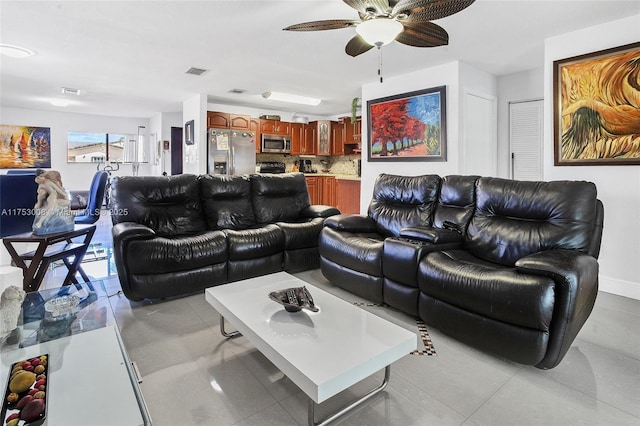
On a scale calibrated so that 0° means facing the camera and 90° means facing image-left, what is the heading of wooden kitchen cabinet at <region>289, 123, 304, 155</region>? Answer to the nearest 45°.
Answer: approximately 0°

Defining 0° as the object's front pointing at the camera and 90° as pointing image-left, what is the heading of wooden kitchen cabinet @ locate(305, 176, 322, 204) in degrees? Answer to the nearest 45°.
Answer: approximately 45°

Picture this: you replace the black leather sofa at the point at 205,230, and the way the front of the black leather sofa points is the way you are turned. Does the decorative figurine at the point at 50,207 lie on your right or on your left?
on your right

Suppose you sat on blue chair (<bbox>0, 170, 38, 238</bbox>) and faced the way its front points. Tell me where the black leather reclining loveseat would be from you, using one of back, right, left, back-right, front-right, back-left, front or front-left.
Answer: back-right

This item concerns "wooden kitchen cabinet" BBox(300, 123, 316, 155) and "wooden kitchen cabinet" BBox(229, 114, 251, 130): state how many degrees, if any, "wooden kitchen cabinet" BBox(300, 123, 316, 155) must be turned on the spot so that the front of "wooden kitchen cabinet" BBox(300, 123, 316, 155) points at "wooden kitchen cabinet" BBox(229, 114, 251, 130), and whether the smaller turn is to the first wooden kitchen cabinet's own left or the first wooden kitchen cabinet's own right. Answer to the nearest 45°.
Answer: approximately 45° to the first wooden kitchen cabinet's own right

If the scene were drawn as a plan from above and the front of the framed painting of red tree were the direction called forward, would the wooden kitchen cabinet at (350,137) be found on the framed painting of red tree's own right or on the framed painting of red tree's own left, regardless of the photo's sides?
on the framed painting of red tree's own right

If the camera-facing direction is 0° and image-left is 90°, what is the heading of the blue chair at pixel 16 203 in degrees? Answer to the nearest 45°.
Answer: approximately 180°

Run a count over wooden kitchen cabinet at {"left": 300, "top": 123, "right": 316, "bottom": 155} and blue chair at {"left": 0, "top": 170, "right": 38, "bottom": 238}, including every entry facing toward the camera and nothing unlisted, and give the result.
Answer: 1
